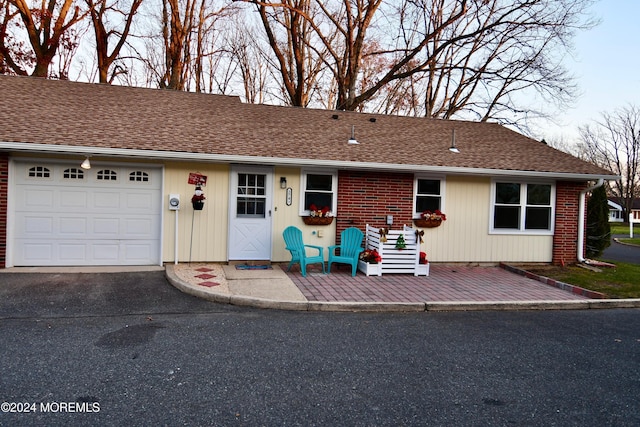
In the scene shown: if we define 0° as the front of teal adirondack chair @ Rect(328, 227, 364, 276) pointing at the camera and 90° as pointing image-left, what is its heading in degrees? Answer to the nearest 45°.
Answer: approximately 45°

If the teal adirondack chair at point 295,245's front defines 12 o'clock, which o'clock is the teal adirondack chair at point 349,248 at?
the teal adirondack chair at point 349,248 is roughly at 10 o'clock from the teal adirondack chair at point 295,245.

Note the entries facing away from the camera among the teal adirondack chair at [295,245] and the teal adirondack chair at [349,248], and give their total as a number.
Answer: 0

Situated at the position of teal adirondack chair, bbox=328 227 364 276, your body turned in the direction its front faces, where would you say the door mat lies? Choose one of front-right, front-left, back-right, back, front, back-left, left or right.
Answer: front-right

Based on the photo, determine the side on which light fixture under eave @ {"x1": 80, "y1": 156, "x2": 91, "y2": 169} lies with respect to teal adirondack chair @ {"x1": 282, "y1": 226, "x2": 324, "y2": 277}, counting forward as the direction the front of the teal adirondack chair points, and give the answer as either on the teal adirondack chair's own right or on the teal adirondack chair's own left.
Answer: on the teal adirondack chair's own right
